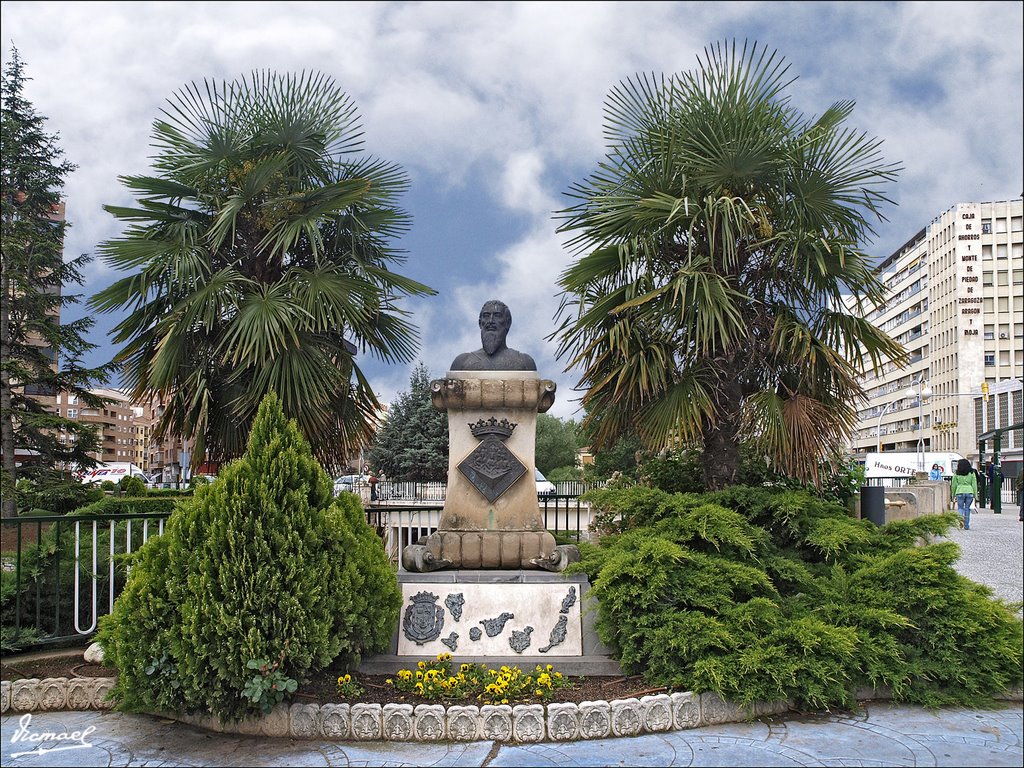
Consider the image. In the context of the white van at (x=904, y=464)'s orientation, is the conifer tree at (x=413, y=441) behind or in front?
behind

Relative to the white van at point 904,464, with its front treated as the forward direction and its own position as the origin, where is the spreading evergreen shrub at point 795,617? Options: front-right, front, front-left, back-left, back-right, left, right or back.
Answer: right

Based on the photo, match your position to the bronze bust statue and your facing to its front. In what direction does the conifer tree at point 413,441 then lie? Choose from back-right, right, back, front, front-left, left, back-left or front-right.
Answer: back

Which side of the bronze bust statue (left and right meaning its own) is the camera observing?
front

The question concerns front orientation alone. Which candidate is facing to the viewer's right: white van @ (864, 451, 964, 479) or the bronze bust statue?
the white van

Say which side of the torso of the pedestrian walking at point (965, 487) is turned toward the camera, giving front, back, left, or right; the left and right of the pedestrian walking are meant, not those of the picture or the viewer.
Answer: back

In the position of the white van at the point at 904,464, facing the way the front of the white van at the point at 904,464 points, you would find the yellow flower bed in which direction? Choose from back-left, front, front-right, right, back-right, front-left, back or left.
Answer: right

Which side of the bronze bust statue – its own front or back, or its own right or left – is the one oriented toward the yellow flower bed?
front
